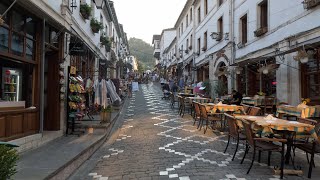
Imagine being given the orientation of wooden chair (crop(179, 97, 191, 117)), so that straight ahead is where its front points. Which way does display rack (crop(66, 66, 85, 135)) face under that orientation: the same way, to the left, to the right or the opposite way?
the same way

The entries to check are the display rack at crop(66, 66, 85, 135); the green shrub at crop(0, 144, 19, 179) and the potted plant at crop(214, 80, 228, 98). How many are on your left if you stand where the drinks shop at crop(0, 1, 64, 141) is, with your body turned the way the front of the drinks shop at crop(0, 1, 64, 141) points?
2

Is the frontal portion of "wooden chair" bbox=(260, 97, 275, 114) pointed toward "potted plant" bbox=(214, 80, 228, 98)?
no

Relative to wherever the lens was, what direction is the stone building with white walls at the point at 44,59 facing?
facing the viewer and to the right of the viewer

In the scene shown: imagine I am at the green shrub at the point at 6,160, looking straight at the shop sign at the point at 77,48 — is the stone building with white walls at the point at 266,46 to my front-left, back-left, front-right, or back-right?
front-right

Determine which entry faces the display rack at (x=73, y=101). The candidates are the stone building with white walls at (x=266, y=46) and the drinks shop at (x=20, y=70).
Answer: the stone building with white walls

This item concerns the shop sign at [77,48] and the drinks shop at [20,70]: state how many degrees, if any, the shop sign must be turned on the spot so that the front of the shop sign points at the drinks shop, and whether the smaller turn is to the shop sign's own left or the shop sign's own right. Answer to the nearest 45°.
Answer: approximately 45° to the shop sign's own right

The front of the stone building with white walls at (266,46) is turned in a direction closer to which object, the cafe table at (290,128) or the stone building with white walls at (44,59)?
the stone building with white walls

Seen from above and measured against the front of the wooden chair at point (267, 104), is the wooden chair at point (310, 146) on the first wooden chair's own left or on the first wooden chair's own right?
on the first wooden chair's own left

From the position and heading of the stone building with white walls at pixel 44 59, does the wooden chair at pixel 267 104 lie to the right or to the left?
on its left

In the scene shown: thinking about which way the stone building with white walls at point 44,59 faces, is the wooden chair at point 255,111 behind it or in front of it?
in front

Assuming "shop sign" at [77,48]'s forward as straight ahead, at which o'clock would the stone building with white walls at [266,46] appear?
The stone building with white walls is roughly at 9 o'clock from the shop sign.

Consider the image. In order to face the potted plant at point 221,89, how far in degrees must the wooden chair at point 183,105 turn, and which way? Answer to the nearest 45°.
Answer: approximately 45° to its left

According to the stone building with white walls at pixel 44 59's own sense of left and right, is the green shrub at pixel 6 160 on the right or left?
on its right

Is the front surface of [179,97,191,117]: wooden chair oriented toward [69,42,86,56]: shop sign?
no

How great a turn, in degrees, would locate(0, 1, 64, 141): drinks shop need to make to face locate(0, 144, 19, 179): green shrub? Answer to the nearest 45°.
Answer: approximately 45° to its right
